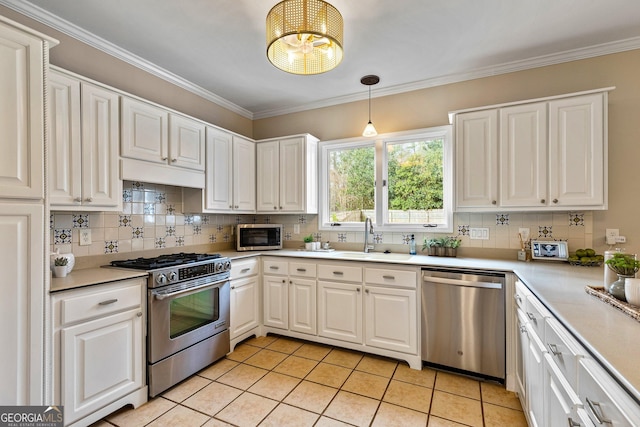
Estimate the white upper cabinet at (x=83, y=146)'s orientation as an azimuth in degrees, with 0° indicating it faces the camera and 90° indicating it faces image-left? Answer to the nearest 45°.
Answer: approximately 315°

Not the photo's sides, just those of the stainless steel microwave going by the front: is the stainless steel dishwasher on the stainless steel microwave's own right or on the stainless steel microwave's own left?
on the stainless steel microwave's own left

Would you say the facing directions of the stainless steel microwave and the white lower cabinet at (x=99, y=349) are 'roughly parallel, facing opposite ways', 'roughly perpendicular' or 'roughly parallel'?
roughly perpendicular

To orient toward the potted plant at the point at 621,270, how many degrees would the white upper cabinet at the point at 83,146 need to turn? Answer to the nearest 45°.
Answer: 0° — it already faces it

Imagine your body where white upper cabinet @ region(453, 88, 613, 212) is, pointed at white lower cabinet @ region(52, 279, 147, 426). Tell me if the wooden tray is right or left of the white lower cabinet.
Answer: left

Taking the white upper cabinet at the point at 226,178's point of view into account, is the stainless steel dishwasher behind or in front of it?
in front

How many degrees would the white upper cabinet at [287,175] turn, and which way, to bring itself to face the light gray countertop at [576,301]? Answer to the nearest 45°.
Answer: approximately 90° to its left

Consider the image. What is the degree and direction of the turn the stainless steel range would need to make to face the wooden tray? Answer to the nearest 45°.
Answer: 0° — it already faces it

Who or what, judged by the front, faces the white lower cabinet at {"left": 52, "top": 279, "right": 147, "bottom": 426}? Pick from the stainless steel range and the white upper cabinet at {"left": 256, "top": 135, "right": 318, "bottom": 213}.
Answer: the white upper cabinet

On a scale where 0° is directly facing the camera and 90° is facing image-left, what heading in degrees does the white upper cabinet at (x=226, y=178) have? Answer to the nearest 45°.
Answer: approximately 315°

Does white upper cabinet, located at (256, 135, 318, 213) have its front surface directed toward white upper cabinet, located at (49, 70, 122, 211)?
yes

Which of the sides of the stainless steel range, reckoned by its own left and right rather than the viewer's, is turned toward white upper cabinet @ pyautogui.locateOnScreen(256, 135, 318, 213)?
left

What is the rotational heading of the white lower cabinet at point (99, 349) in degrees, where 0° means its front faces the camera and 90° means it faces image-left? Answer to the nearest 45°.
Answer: approximately 315°
